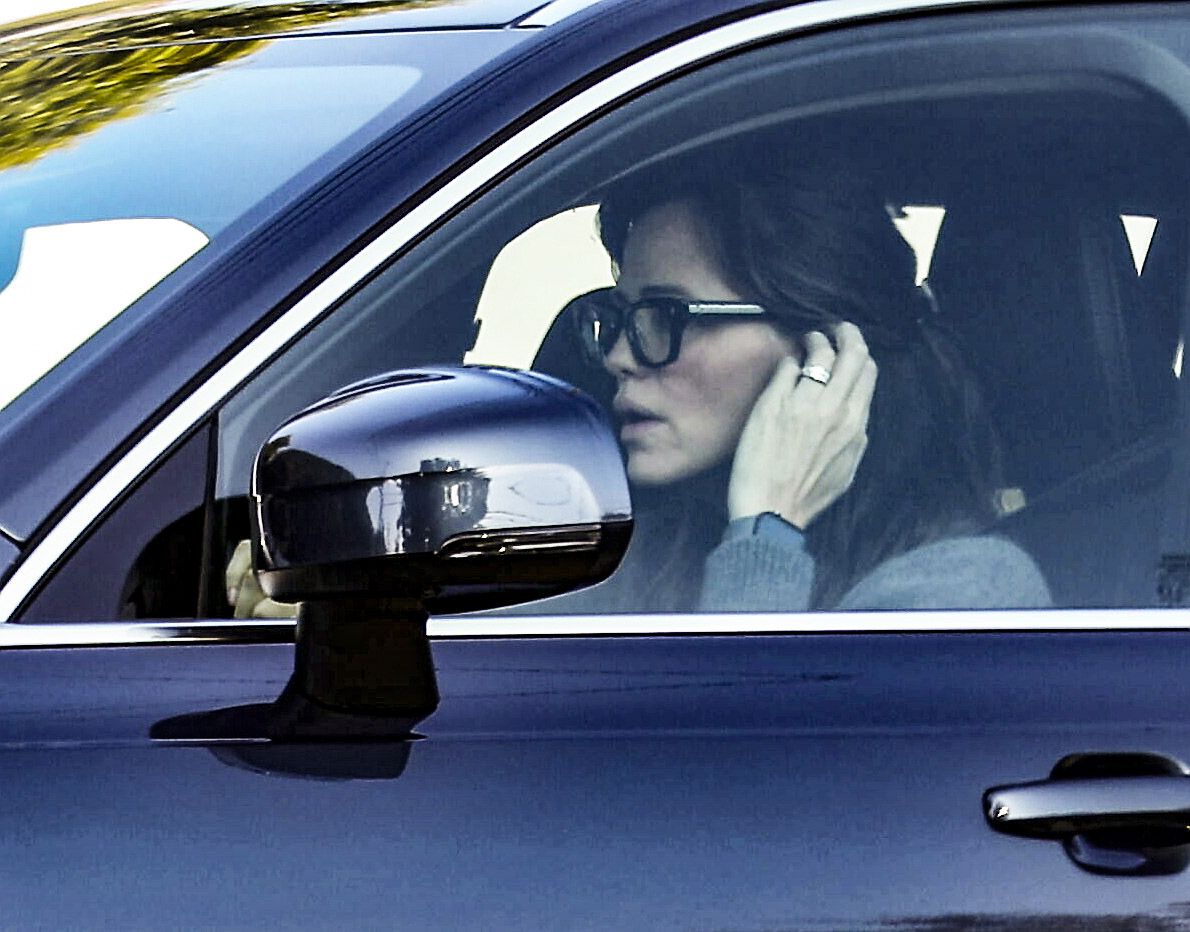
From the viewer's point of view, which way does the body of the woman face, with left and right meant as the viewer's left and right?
facing to the left of the viewer
